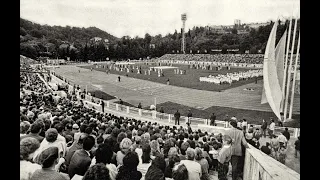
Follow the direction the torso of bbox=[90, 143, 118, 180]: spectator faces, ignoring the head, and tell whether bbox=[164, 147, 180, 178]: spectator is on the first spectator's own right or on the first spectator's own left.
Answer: on the first spectator's own right

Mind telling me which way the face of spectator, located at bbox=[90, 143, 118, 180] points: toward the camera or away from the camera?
away from the camera

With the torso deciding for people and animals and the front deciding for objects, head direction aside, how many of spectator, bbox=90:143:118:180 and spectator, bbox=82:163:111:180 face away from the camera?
2

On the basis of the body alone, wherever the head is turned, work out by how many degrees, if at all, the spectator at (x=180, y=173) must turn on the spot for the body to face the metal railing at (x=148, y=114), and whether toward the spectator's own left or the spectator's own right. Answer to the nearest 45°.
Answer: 0° — they already face it

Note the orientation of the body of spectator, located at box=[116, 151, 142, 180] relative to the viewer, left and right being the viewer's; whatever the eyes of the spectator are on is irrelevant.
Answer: facing away from the viewer

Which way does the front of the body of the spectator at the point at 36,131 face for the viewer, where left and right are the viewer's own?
facing away from the viewer and to the right of the viewer

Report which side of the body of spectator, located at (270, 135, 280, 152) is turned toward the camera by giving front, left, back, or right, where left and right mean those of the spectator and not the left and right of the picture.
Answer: back

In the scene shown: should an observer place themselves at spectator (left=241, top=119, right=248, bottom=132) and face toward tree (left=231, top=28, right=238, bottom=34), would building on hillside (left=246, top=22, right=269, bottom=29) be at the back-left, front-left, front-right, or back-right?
front-right

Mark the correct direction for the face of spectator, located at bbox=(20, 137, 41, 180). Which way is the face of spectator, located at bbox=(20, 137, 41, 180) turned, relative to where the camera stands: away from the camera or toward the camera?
away from the camera

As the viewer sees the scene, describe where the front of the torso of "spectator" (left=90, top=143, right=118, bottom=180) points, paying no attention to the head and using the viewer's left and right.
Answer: facing away from the viewer

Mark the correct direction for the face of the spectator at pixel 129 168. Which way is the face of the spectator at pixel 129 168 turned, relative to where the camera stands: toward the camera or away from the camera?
away from the camera

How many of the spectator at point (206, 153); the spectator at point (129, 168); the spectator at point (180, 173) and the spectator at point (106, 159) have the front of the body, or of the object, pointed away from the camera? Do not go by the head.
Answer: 4

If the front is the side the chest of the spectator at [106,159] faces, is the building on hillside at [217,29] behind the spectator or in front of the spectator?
in front

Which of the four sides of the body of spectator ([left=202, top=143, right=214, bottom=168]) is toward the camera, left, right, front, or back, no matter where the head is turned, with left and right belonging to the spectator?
back

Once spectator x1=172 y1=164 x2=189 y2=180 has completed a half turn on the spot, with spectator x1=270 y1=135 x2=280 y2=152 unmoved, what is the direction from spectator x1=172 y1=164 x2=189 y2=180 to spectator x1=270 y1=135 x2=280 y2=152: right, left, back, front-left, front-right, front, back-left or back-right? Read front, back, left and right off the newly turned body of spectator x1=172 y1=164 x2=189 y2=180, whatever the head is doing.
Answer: back-left

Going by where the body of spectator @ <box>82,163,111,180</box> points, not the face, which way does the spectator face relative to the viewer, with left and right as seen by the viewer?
facing away from the viewer
